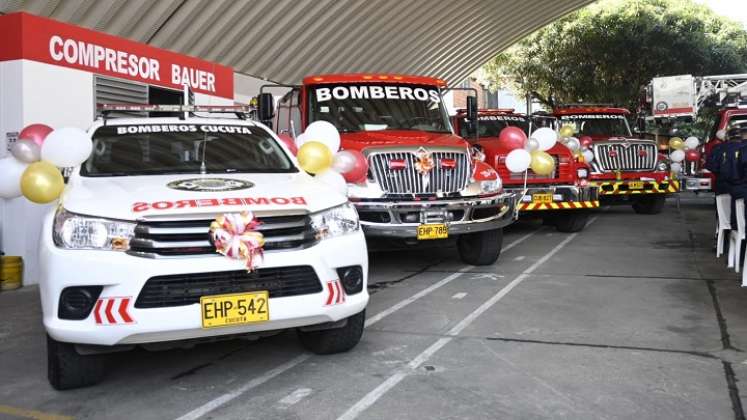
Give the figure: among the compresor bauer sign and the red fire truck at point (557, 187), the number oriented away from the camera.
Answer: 0

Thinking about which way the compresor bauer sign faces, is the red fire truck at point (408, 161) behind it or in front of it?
in front

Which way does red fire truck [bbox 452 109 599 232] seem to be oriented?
toward the camera

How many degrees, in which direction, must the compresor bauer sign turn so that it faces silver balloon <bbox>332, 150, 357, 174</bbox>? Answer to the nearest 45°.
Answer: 0° — it already faces it

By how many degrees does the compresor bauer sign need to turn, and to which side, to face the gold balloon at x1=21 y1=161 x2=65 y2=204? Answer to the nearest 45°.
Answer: approximately 45° to its right

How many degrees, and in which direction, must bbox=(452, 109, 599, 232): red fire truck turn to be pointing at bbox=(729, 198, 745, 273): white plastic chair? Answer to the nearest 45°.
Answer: approximately 45° to its left

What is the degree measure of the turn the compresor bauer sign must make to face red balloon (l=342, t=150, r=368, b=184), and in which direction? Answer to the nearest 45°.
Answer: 0° — it already faces it

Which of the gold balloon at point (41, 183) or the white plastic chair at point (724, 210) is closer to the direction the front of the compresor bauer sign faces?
the white plastic chair

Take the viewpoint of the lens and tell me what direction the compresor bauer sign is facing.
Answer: facing the viewer and to the right of the viewer
